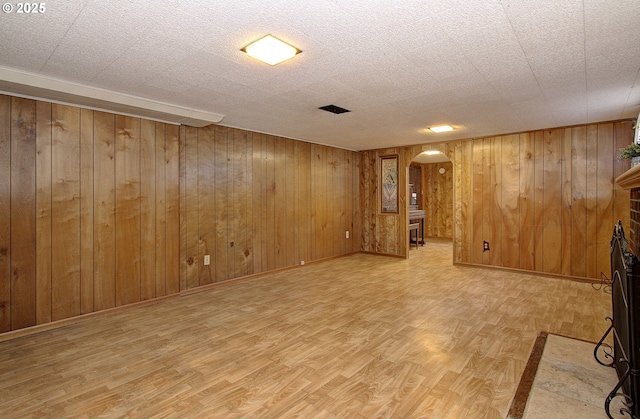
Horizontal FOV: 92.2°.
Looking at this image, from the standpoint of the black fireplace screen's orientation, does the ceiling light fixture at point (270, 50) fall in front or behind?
in front

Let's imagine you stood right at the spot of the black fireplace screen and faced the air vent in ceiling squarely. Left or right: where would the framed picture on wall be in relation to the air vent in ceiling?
right

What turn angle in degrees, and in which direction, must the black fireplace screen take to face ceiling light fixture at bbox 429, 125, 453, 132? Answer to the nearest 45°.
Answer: approximately 45° to its right

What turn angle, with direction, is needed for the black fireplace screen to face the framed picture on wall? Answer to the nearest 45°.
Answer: approximately 45° to its right

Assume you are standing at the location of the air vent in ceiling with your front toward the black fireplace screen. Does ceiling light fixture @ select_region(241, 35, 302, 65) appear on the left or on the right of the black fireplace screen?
right

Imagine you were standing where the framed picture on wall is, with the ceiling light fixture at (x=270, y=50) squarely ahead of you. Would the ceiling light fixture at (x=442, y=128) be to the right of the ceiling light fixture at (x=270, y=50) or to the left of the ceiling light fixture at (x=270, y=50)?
left

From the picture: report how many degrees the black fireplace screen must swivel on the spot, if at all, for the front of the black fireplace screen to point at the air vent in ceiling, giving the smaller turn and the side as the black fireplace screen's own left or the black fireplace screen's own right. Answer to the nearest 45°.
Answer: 0° — it already faces it

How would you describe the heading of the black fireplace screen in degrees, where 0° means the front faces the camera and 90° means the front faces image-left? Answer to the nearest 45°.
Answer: approximately 90°
